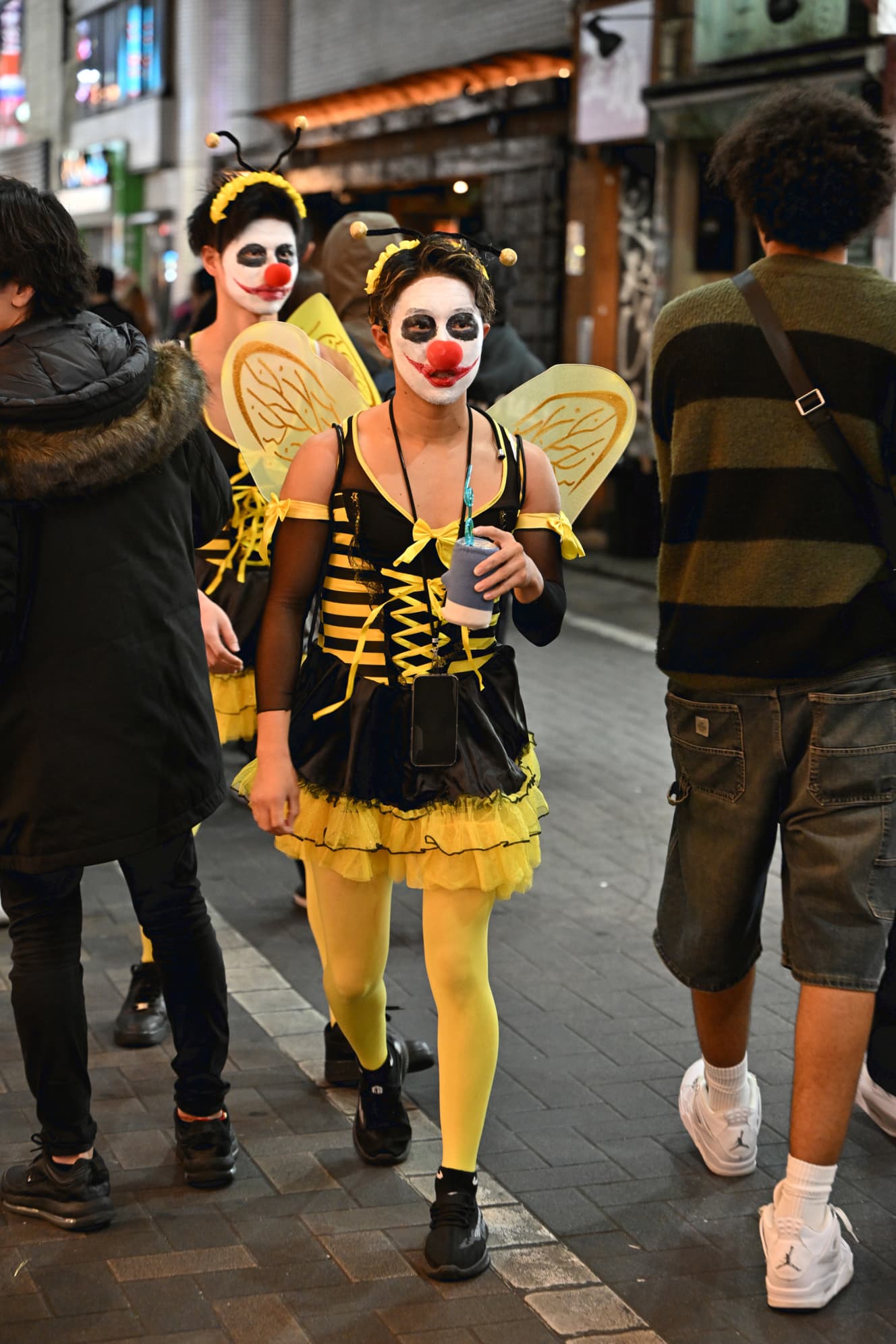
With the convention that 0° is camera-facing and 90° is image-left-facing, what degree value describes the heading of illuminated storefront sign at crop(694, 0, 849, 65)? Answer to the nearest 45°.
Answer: approximately 45°

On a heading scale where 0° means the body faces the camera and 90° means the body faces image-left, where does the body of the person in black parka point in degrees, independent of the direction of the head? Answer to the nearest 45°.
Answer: approximately 135°

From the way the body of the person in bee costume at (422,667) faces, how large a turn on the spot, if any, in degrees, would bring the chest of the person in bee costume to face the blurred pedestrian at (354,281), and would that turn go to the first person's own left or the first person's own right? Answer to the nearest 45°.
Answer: approximately 180°

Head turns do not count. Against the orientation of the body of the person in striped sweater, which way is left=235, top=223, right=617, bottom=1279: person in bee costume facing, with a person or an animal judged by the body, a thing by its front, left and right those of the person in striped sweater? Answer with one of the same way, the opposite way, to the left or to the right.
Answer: the opposite way

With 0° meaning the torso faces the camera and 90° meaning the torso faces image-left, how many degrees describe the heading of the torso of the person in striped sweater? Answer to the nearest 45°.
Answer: approximately 180°

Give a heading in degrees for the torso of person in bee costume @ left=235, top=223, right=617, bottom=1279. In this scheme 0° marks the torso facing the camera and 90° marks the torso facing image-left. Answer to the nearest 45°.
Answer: approximately 0°

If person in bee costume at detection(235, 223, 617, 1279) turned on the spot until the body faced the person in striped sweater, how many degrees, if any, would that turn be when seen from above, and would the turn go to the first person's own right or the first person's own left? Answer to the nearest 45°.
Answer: approximately 90° to the first person's own left

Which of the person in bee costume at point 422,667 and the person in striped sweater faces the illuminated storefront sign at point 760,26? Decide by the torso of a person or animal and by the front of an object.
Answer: the person in striped sweater
